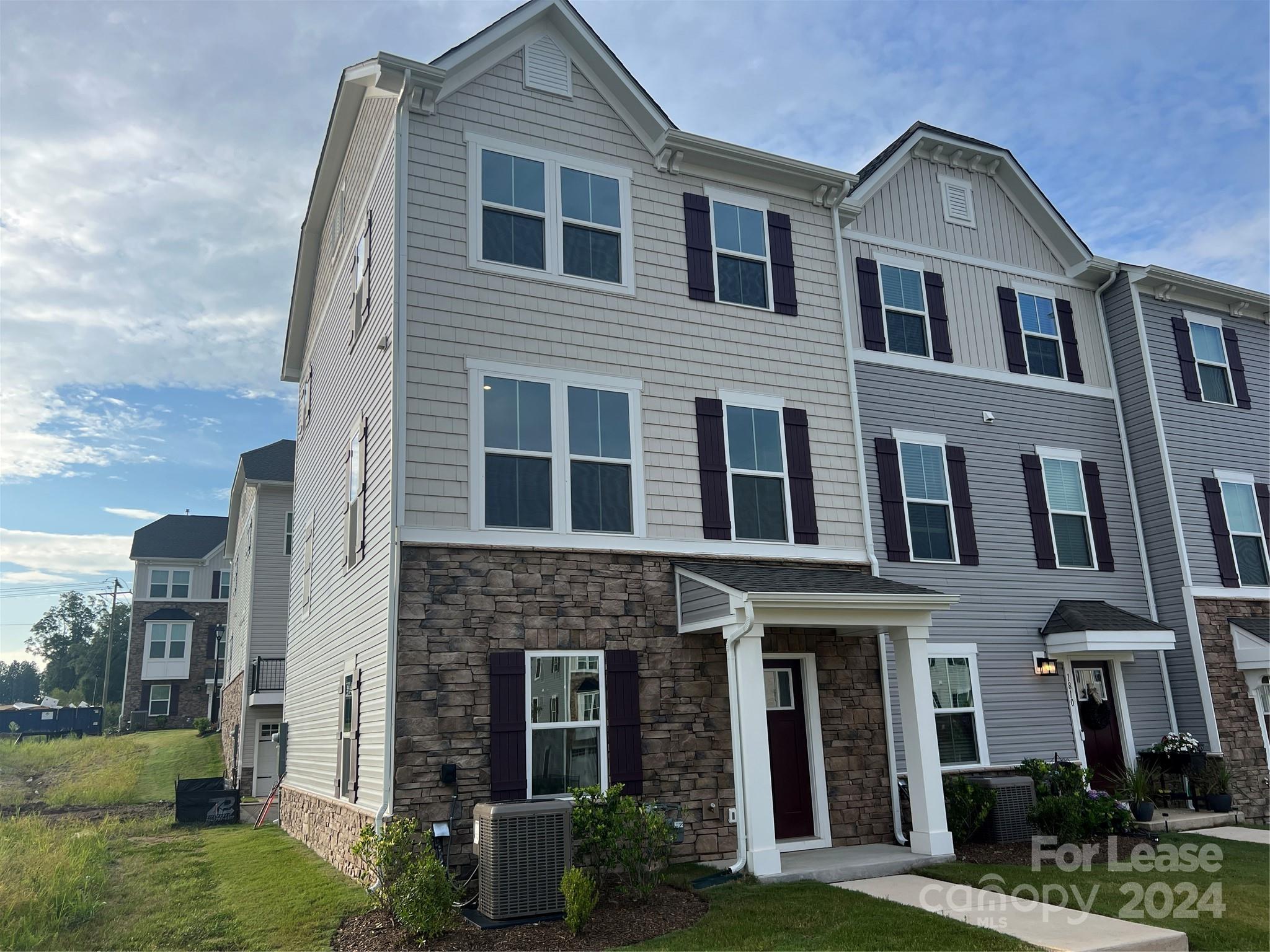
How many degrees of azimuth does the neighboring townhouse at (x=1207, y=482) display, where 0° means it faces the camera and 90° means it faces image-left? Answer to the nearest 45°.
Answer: approximately 315°

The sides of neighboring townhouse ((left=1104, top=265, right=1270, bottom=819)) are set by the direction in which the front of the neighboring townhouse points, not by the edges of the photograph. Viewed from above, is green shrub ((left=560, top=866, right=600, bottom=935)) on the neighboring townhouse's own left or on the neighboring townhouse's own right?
on the neighboring townhouse's own right

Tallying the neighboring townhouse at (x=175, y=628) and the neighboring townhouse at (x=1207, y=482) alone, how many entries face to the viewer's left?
0

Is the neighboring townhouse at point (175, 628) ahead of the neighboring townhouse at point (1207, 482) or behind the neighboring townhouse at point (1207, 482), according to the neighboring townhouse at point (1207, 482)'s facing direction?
behind

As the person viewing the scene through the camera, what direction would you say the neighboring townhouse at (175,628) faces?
facing the viewer

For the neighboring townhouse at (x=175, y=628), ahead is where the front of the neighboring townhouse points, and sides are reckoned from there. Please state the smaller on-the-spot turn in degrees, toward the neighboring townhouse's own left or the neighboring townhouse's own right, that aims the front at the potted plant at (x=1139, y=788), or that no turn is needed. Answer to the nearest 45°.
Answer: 0° — it already faces it

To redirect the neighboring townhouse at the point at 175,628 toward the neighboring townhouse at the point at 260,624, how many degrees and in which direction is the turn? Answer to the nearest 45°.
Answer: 0° — it already faces it

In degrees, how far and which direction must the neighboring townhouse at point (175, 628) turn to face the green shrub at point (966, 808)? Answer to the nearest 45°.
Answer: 0° — it already faces it

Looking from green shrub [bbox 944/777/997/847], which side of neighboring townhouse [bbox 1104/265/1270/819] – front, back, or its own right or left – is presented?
right

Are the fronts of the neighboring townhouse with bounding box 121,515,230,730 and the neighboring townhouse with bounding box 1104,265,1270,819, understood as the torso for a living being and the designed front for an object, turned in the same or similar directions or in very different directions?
same or similar directions

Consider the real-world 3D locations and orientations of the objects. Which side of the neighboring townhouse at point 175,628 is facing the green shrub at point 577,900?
front
